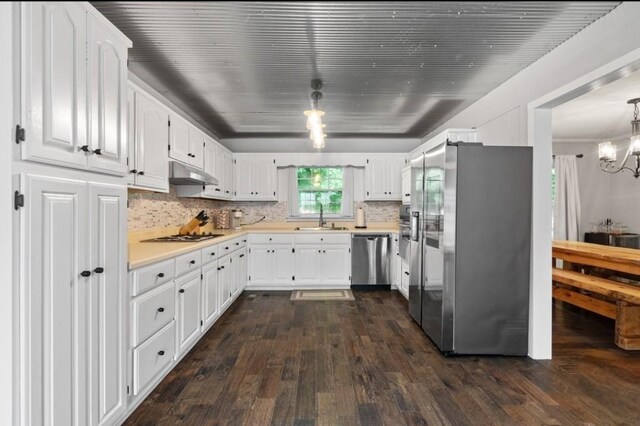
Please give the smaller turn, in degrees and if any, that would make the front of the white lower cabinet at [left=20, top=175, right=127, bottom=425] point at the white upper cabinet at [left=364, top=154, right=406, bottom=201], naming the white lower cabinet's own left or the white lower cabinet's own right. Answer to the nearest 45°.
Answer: approximately 90° to the white lower cabinet's own left

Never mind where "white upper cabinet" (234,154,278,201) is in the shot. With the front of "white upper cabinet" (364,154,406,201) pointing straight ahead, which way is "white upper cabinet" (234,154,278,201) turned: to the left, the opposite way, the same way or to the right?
the same way

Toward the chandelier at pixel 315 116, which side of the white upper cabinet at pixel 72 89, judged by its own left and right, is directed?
left

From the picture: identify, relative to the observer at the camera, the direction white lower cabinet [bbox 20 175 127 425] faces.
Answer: facing the viewer and to the right of the viewer

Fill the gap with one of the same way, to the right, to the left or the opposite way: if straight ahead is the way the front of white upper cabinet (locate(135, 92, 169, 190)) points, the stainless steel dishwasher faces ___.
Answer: to the right

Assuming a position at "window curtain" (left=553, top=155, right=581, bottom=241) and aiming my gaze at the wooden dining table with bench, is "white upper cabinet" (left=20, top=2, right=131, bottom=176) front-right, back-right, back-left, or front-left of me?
front-right

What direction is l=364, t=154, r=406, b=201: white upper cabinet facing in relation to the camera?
toward the camera

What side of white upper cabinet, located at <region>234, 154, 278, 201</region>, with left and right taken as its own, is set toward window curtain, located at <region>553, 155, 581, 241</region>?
left

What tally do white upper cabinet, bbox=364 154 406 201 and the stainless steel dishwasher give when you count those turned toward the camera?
2

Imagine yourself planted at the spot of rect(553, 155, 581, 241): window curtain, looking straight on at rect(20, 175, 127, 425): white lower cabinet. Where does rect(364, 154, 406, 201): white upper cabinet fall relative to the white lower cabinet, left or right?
right

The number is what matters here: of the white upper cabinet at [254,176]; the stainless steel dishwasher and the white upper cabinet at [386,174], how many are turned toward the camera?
3

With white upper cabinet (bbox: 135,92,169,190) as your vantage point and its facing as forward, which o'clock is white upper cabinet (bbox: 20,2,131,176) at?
white upper cabinet (bbox: 20,2,131,176) is roughly at 2 o'clock from white upper cabinet (bbox: 135,92,169,190).

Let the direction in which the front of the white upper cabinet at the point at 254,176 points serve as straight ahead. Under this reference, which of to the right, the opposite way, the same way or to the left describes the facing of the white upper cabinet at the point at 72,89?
to the left

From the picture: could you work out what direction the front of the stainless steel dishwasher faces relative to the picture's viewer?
facing the viewer

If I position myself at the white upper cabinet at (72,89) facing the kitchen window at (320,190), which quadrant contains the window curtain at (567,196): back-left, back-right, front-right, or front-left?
front-right

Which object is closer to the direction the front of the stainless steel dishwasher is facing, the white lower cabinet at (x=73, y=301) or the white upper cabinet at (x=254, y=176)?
the white lower cabinet

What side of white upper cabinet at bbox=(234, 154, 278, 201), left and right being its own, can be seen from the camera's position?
front

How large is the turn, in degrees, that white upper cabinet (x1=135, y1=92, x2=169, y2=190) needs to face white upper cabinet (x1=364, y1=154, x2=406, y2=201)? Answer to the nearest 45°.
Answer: approximately 90° to its left

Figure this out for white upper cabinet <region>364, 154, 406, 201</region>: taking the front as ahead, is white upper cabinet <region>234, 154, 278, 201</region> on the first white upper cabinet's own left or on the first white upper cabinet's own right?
on the first white upper cabinet's own right

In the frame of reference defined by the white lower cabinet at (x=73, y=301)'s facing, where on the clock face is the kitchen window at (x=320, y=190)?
The kitchen window is roughly at 9 o'clock from the white lower cabinet.

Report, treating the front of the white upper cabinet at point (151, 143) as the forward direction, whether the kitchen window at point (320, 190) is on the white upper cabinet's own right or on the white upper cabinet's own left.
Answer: on the white upper cabinet's own left
